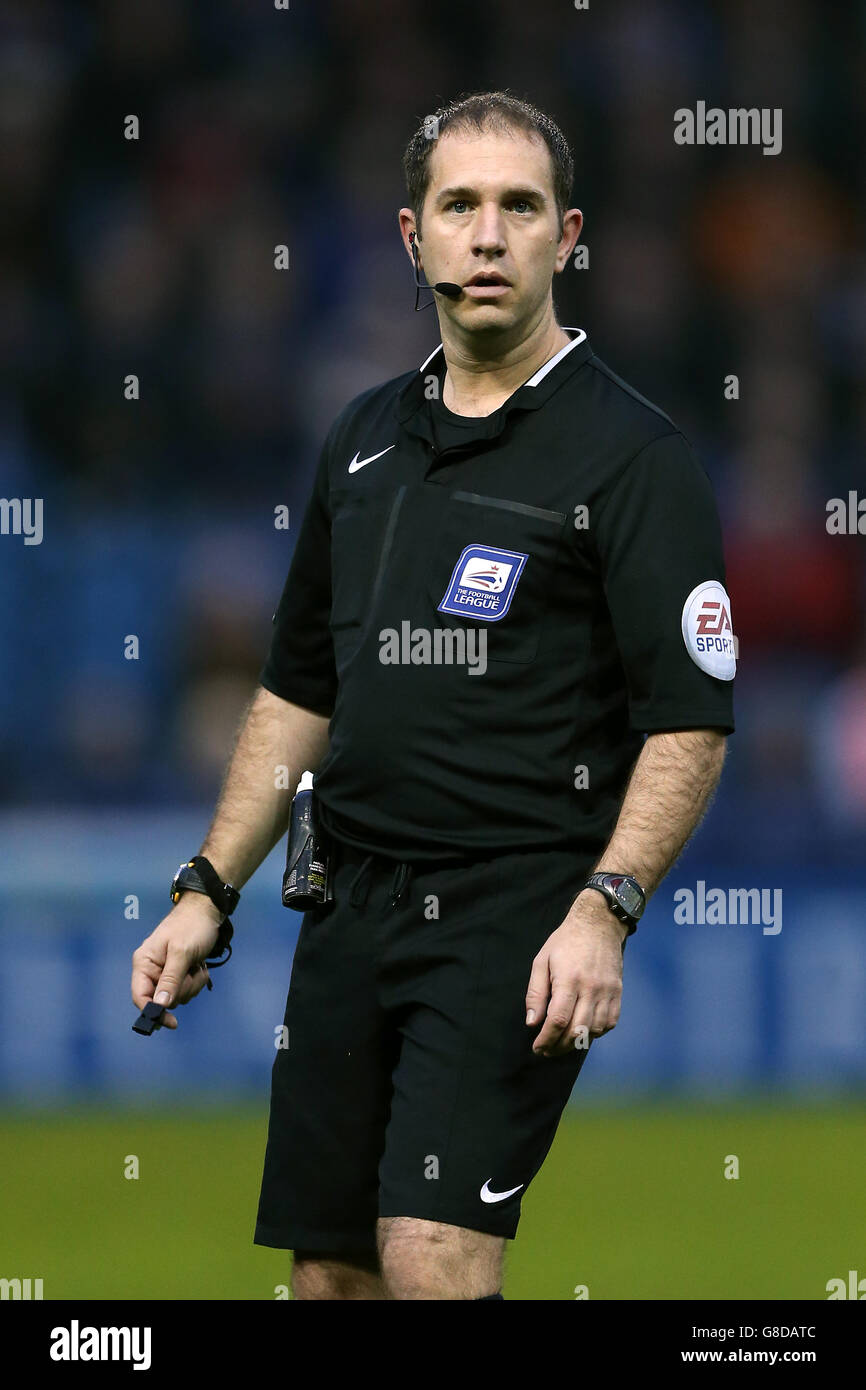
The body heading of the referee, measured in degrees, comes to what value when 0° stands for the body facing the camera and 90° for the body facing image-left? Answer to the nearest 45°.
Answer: approximately 45°

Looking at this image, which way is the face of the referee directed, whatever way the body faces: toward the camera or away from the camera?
toward the camera
